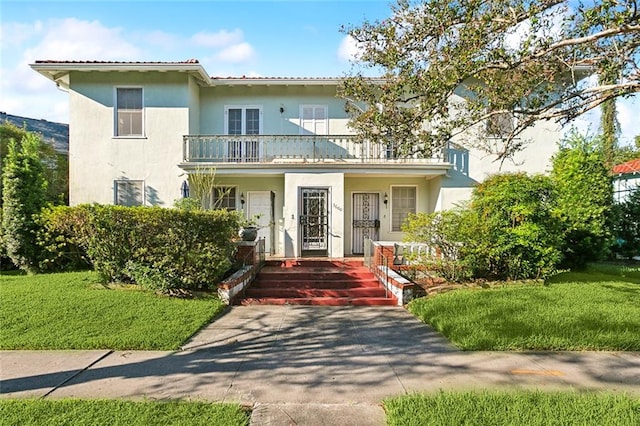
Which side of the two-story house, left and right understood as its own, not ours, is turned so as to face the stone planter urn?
front

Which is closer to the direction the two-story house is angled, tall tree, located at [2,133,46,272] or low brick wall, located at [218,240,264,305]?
the low brick wall

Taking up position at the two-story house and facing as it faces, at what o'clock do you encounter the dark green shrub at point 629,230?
The dark green shrub is roughly at 9 o'clock from the two-story house.

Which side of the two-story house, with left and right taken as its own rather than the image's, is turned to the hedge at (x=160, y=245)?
front

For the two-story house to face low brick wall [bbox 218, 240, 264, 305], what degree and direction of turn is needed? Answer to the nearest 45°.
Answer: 0° — it already faces it

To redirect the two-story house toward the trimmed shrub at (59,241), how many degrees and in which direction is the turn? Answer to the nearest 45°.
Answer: approximately 45° to its right

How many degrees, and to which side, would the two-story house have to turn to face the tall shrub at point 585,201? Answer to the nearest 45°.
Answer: approximately 90° to its left

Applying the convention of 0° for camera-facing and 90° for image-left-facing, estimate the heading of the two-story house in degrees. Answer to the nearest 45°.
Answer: approximately 0°

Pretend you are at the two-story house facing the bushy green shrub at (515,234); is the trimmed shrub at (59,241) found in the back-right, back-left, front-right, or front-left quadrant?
back-right
